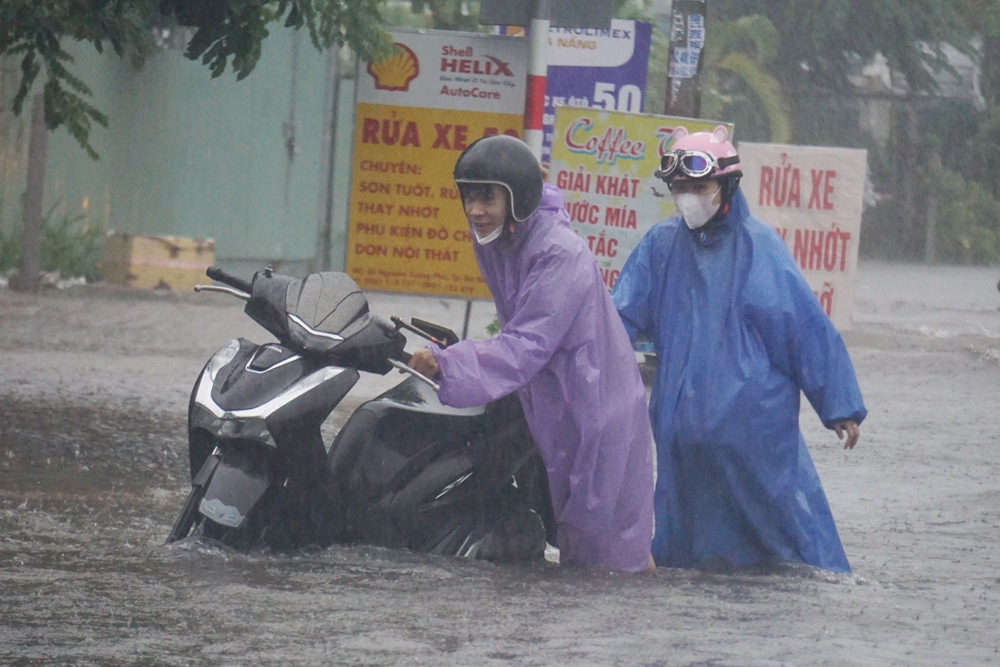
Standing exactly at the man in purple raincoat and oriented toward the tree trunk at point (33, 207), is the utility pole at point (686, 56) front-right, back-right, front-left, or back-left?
front-right

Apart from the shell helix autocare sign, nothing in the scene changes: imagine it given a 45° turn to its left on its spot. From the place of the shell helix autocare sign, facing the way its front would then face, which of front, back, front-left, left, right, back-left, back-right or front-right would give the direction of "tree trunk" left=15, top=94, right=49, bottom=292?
back

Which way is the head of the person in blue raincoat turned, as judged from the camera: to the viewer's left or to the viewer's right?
to the viewer's left

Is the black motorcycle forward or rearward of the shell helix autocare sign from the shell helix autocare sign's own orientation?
forward

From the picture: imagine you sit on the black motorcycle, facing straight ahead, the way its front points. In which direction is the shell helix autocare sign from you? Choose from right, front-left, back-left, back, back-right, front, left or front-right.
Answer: back-right

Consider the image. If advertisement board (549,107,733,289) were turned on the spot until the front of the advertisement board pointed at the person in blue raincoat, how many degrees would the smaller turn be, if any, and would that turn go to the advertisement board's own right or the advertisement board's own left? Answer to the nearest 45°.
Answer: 0° — it already faces them

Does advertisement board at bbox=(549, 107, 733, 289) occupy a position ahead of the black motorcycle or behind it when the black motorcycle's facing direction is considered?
behind

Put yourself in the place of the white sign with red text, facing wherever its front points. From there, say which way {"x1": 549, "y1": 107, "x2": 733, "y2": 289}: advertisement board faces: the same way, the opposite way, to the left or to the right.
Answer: the same way

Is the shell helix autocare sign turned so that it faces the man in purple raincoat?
yes

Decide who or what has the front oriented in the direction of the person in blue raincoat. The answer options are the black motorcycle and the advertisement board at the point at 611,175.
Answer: the advertisement board

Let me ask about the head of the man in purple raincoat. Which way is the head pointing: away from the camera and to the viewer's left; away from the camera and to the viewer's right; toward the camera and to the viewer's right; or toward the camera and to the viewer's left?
toward the camera and to the viewer's left

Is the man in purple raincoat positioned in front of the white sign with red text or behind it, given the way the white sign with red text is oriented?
in front

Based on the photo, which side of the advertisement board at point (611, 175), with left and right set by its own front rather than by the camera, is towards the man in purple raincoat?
front

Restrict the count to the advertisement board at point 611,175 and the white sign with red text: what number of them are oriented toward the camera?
2

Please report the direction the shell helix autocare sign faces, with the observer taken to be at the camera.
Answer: facing the viewer

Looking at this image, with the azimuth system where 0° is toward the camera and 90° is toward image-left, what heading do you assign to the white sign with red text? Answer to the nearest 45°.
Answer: approximately 0°

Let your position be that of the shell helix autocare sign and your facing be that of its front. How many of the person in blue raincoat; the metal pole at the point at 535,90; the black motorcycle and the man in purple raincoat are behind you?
0
